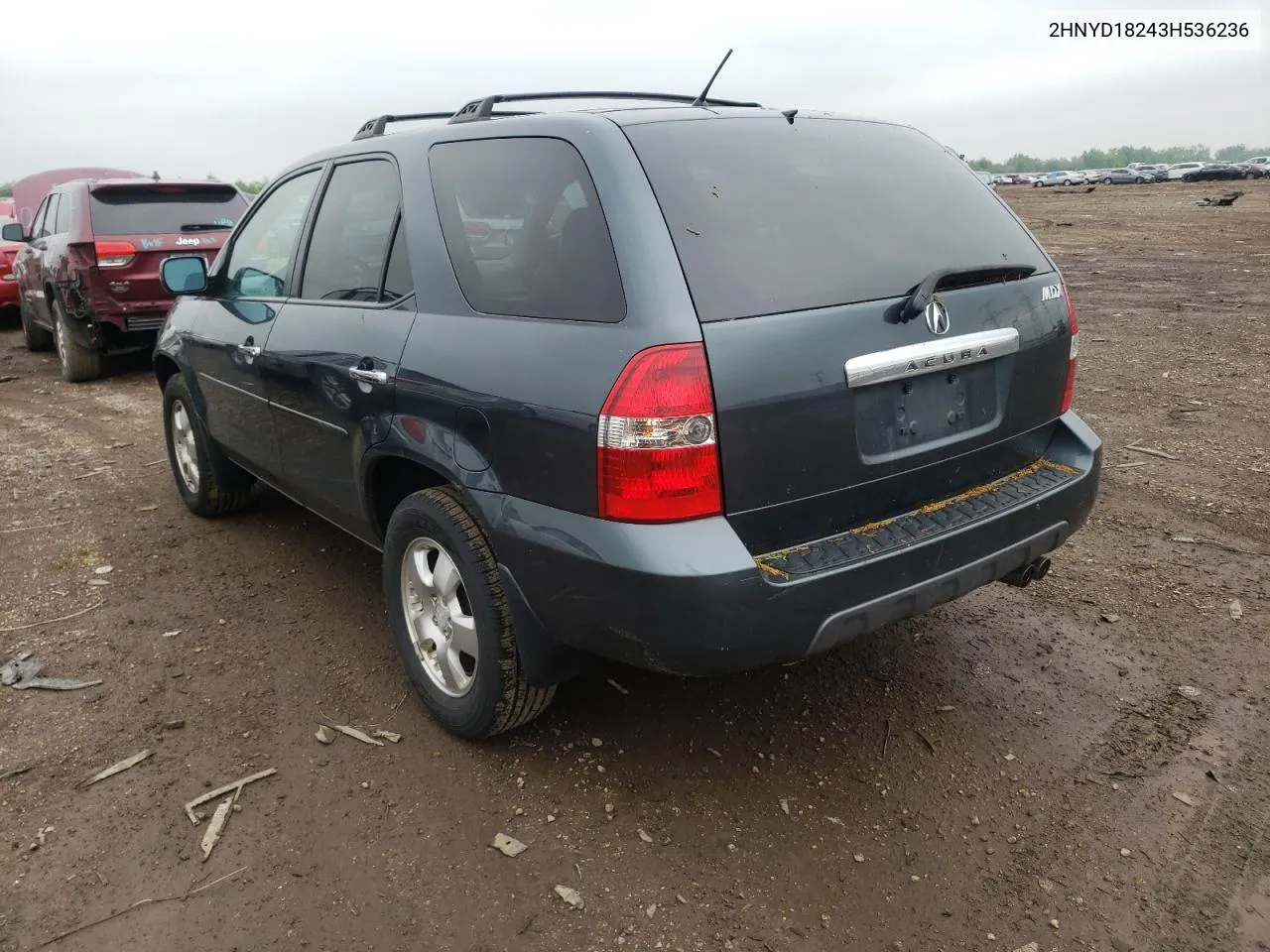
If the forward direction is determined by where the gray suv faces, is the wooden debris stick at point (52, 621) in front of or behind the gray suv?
in front

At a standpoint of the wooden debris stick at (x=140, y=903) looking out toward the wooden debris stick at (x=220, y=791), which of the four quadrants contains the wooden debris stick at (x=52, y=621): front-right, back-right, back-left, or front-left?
front-left

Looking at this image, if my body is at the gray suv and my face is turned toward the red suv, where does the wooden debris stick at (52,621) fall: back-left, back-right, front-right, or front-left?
front-left

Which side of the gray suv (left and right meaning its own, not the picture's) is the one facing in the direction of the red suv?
front

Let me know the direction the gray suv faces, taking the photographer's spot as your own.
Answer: facing away from the viewer and to the left of the viewer

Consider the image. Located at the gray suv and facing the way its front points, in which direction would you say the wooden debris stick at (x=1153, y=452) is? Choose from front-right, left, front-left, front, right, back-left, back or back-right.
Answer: right

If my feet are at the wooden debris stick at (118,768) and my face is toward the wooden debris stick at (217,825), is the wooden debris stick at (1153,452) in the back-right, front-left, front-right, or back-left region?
front-left

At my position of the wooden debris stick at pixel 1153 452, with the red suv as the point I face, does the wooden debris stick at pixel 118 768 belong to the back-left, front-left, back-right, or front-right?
front-left
